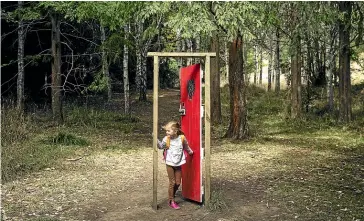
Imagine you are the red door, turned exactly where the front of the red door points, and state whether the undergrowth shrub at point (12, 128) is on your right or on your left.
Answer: on your right

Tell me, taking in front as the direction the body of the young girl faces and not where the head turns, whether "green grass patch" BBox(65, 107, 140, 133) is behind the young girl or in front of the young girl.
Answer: behind

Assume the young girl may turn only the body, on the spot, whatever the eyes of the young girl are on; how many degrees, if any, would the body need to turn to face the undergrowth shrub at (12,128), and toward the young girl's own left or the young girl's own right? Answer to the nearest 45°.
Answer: approximately 135° to the young girl's own right

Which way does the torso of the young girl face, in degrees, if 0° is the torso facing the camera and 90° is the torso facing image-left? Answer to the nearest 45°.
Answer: approximately 0°

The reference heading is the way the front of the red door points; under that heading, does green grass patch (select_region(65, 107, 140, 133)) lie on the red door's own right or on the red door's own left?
on the red door's own right
